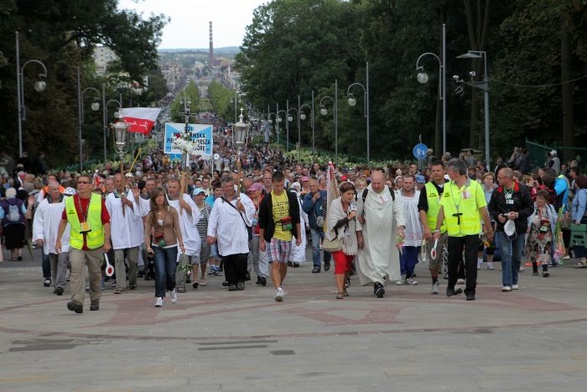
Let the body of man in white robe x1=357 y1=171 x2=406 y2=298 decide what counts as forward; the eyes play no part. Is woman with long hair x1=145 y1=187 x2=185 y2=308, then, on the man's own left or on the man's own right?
on the man's own right

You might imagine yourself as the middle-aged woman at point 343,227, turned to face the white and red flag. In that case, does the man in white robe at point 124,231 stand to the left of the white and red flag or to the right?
left

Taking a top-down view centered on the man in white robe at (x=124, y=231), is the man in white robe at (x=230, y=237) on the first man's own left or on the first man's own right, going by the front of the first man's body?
on the first man's own left

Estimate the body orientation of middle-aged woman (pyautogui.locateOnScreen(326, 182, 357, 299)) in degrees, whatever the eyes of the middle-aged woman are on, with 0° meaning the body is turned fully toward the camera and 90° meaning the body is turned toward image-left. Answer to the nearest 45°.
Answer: approximately 315°
